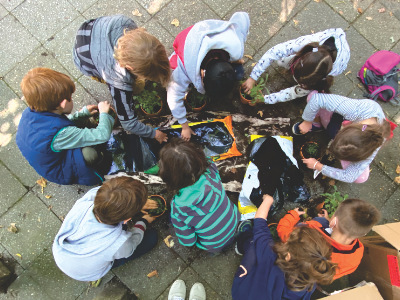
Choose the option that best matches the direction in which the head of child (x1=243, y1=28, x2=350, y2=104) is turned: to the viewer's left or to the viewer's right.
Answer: to the viewer's left

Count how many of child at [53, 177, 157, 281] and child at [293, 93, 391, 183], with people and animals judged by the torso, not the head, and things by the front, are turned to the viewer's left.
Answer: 1

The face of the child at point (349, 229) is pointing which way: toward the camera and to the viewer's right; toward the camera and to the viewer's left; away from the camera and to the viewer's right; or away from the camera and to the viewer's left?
away from the camera and to the viewer's left

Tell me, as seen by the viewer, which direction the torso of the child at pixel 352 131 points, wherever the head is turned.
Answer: to the viewer's left

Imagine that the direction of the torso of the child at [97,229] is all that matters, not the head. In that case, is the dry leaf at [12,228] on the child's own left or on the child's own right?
on the child's own left

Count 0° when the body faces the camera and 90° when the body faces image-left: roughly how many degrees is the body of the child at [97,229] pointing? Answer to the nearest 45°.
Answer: approximately 225°

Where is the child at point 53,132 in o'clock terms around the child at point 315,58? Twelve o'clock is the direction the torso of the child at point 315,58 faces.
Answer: the child at point 53,132 is roughly at 1 o'clock from the child at point 315,58.

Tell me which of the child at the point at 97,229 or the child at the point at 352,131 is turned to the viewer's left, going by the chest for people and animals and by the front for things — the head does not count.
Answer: the child at the point at 352,131

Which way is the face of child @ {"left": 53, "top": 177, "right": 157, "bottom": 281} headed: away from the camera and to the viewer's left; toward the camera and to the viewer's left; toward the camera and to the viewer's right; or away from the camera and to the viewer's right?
away from the camera and to the viewer's right
